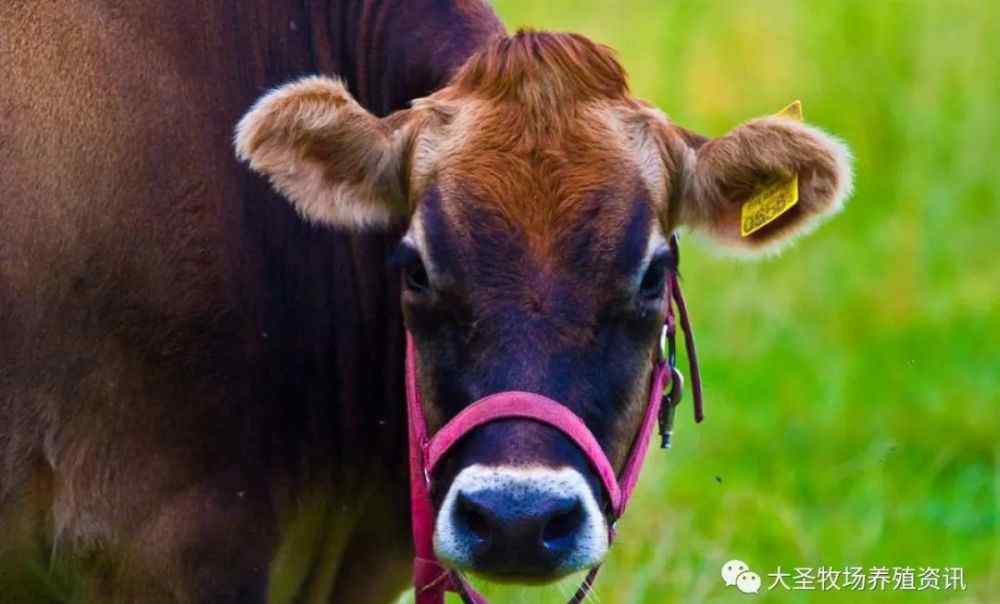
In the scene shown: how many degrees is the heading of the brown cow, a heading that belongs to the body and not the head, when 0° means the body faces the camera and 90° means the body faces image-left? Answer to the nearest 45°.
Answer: approximately 315°
